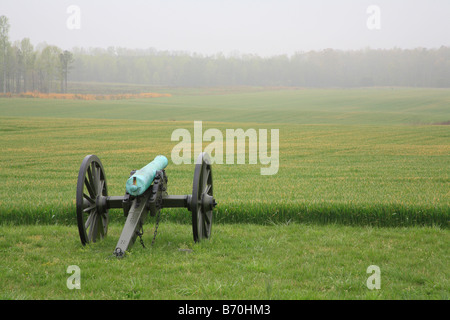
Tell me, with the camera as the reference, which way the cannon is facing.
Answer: facing away from the viewer
